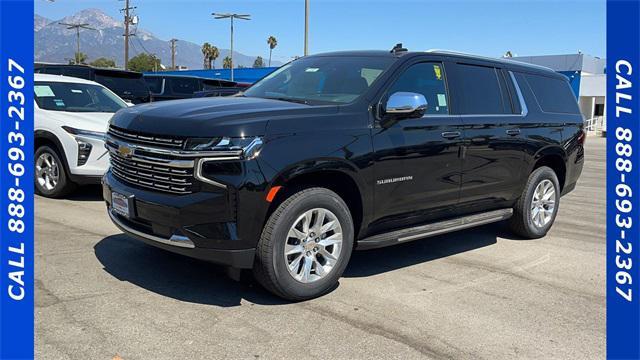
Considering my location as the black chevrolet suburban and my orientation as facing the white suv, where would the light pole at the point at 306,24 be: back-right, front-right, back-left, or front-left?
front-right

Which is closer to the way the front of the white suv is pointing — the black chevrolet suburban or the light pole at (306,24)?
the black chevrolet suburban

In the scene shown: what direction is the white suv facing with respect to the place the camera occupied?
facing the viewer and to the right of the viewer

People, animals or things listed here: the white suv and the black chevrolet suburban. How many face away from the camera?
0

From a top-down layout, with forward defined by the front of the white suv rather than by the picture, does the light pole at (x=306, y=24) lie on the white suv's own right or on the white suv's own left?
on the white suv's own left

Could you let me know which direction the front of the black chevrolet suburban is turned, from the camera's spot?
facing the viewer and to the left of the viewer

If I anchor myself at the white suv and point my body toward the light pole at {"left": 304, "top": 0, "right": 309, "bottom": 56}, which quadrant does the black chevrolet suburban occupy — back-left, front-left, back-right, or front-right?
back-right

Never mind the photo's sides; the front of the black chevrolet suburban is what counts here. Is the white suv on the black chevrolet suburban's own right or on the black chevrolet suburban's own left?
on the black chevrolet suburban's own right

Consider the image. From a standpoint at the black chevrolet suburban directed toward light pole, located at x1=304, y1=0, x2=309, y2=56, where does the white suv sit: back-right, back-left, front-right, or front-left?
front-left
